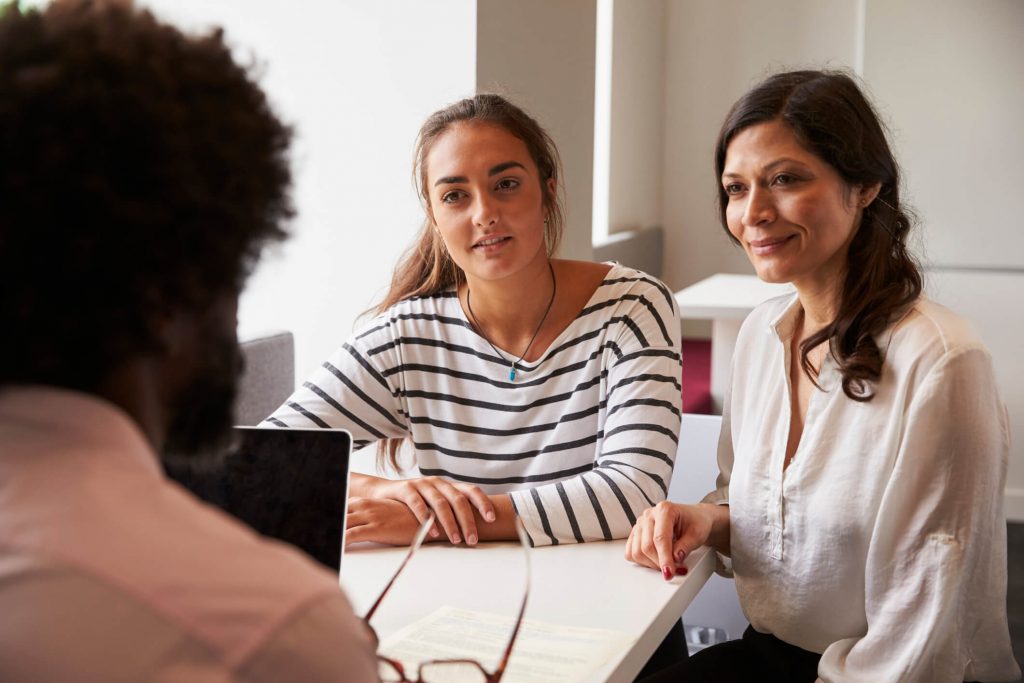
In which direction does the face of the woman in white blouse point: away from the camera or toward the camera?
toward the camera

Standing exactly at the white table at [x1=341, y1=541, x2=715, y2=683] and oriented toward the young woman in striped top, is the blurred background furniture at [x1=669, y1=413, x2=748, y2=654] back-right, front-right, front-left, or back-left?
front-right

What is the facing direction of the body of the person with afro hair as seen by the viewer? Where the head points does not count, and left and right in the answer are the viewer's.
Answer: facing away from the viewer and to the right of the viewer

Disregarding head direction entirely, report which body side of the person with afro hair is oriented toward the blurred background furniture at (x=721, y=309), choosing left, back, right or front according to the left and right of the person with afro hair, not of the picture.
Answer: front

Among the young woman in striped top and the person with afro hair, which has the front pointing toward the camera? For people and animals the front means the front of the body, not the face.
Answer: the young woman in striped top

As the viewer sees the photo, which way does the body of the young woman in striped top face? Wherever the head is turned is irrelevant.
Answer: toward the camera

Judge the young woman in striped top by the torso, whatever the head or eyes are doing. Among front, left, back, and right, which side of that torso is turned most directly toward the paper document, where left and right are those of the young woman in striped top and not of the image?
front

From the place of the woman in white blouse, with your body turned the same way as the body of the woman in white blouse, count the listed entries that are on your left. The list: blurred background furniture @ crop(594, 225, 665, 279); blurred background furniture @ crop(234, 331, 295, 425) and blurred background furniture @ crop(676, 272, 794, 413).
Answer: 0

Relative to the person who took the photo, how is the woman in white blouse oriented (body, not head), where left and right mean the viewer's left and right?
facing the viewer and to the left of the viewer

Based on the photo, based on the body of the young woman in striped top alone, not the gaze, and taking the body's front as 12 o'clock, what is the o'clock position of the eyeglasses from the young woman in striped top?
The eyeglasses is roughly at 12 o'clock from the young woman in striped top.

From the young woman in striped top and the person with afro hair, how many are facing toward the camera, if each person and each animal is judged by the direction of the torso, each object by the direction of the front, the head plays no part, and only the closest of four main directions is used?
1

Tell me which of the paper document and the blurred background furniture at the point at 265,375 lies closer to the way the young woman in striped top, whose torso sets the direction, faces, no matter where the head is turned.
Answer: the paper document

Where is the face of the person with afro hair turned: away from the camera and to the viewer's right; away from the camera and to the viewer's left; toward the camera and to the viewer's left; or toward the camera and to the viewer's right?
away from the camera and to the viewer's right
